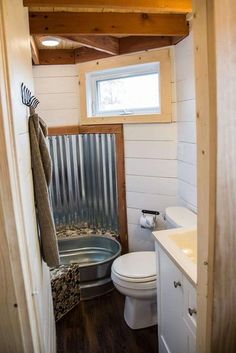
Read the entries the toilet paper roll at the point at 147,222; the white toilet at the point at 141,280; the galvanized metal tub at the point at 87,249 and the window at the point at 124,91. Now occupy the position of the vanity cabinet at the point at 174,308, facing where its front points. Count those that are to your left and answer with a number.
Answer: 0

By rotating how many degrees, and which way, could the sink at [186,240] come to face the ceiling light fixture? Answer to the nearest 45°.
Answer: approximately 45° to its right

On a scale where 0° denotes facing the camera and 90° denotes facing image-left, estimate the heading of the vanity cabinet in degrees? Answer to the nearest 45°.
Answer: approximately 90°

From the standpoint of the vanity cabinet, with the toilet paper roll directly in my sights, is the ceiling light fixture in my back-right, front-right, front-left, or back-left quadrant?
front-left

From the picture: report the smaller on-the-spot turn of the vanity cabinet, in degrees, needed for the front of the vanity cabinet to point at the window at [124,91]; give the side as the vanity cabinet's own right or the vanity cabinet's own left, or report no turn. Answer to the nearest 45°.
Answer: approximately 90° to the vanity cabinet's own right

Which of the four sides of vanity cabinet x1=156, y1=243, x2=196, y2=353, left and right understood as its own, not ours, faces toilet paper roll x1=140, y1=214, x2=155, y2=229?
right

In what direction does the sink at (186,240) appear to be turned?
to the viewer's left

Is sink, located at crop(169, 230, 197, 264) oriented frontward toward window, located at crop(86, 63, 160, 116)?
no

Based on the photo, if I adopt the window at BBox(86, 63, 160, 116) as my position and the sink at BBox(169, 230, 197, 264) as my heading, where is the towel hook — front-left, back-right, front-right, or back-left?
front-right

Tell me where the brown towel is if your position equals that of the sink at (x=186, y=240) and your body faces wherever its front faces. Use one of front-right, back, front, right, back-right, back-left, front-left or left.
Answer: front-left
